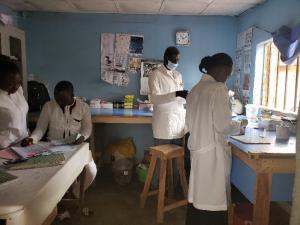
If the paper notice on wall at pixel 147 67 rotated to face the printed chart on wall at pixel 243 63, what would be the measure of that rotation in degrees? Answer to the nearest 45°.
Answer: approximately 90° to its left

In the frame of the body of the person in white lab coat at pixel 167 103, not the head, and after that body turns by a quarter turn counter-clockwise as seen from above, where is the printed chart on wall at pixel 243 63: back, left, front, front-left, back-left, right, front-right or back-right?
front

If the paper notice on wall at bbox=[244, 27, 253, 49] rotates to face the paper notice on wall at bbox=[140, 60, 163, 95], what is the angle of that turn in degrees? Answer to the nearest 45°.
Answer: approximately 45° to its right

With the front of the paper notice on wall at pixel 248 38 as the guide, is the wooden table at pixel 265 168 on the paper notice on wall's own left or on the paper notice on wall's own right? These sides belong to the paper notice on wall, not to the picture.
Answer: on the paper notice on wall's own left

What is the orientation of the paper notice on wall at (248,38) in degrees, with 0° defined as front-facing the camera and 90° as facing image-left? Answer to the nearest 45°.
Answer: approximately 45°

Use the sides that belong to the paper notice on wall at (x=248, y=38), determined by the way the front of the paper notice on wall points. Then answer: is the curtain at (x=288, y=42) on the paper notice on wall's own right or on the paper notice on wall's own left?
on the paper notice on wall's own left

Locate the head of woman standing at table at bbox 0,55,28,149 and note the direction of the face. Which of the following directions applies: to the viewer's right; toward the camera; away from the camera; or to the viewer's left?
to the viewer's right

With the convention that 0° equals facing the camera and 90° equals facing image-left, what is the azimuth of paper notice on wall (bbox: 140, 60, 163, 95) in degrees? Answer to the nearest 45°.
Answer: approximately 0°

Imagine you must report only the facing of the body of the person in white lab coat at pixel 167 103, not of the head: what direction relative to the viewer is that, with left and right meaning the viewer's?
facing the viewer and to the right of the viewer
